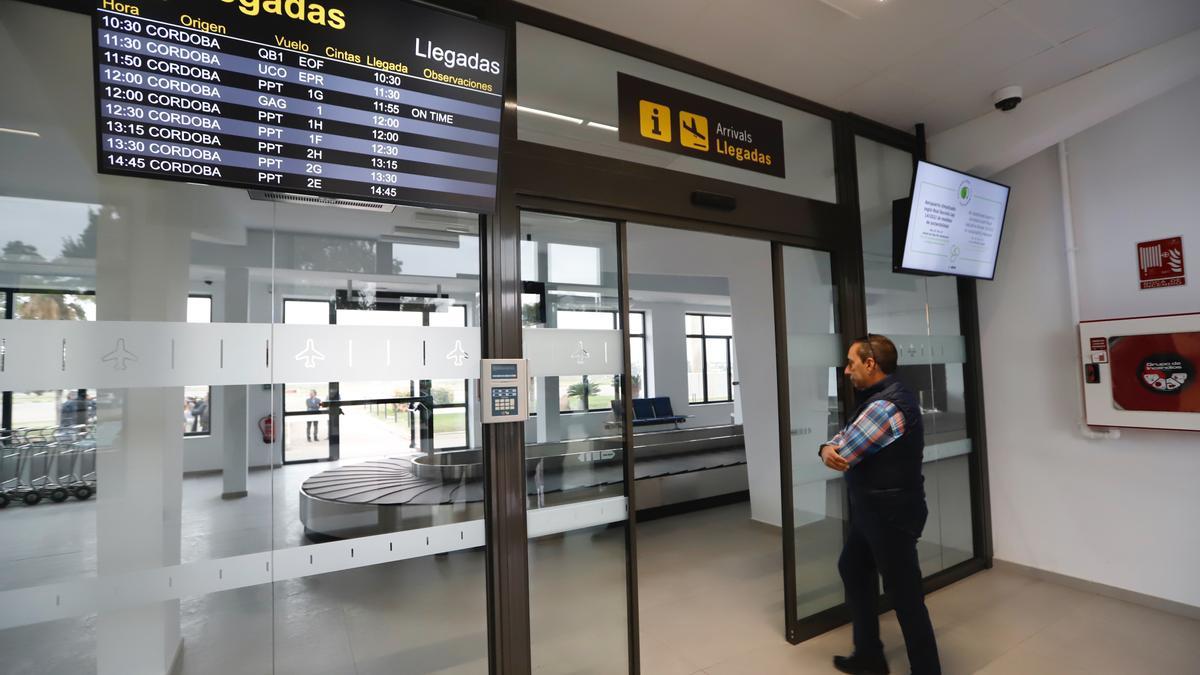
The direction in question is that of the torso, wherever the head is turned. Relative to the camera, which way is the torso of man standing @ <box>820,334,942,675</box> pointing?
to the viewer's left

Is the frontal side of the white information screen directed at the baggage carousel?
no

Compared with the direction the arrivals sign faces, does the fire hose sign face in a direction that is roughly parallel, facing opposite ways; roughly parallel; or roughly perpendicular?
roughly perpendicular

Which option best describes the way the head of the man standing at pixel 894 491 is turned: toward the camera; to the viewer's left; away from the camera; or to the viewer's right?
to the viewer's left

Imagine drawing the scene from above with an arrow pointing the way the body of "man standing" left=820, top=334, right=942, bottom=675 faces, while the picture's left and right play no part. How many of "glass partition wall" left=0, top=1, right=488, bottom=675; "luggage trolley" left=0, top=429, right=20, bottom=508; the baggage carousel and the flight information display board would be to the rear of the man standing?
0

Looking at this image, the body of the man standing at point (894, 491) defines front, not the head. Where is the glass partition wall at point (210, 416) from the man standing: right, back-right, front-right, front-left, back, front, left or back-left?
front-left

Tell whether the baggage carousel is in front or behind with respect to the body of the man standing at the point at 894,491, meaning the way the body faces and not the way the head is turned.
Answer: in front

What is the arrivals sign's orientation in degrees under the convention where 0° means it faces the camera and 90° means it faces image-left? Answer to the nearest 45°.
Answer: approximately 315°

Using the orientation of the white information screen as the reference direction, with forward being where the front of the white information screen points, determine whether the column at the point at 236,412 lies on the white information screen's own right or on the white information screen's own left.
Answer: on the white information screen's own right

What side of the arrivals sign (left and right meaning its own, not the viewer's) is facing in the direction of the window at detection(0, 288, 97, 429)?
right

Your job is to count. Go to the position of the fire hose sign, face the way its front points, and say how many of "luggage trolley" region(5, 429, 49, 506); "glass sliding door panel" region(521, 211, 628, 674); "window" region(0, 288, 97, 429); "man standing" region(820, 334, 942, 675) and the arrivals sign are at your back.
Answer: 0

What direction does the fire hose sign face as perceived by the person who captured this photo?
facing the viewer

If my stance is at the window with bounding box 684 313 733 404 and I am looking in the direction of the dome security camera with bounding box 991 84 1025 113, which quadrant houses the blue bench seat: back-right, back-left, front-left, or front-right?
front-right
